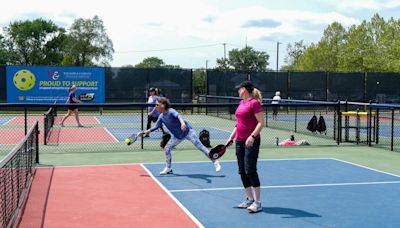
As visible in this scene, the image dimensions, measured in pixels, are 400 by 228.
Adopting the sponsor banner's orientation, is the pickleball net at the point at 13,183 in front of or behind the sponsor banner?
in front

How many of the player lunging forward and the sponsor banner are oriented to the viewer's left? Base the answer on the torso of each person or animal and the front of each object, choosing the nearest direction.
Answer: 1

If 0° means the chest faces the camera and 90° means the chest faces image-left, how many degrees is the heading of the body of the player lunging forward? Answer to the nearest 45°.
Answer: approximately 90°

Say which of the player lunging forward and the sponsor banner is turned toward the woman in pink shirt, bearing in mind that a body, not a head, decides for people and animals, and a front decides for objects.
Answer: the sponsor banner

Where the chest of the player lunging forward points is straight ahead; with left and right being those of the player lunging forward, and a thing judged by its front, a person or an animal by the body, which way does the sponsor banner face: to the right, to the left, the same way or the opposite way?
to the left

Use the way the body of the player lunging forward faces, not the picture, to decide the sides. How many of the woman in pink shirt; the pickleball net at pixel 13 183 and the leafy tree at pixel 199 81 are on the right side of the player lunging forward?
1

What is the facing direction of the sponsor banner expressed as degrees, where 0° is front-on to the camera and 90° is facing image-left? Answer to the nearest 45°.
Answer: approximately 0°

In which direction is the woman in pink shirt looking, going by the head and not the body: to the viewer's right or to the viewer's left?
to the viewer's left

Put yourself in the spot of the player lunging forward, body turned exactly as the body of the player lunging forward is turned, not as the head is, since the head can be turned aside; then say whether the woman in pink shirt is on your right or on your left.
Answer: on your left

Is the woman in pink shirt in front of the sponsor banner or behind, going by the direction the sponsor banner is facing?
in front

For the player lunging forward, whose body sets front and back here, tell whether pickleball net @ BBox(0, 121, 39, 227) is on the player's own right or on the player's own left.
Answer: on the player's own left

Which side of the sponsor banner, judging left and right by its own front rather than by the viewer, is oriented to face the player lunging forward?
front

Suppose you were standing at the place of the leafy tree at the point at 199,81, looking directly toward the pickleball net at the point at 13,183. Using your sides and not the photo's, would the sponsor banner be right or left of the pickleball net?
right

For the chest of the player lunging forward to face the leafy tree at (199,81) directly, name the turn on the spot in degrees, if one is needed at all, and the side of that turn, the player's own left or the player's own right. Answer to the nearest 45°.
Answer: approximately 90° to the player's own right
